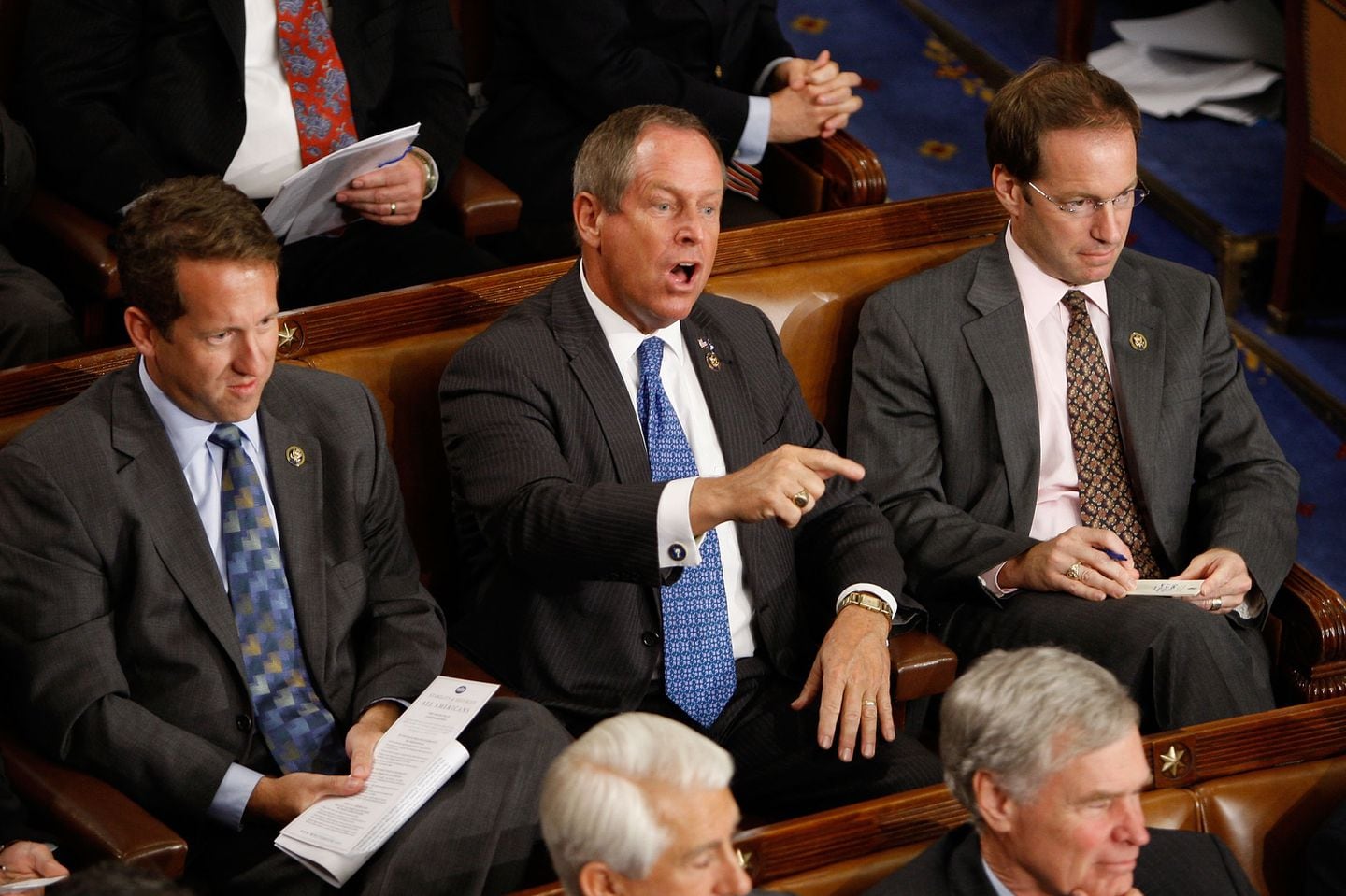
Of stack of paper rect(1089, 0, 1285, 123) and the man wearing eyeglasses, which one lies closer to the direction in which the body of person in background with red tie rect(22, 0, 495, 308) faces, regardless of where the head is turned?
the man wearing eyeglasses

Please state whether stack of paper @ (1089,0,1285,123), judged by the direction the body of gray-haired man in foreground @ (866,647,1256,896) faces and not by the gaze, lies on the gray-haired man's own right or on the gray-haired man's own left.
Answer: on the gray-haired man's own left

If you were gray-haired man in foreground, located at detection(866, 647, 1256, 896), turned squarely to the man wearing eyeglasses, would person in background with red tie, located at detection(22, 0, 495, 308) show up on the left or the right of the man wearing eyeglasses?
left

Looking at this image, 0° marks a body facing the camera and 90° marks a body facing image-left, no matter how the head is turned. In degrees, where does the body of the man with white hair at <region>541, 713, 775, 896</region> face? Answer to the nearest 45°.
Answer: approximately 315°

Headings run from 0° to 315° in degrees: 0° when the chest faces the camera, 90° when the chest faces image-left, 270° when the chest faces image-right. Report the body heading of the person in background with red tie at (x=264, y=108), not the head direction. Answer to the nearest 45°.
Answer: approximately 315°

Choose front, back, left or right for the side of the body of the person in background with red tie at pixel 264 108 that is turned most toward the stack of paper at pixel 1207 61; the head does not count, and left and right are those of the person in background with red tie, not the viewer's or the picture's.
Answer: left

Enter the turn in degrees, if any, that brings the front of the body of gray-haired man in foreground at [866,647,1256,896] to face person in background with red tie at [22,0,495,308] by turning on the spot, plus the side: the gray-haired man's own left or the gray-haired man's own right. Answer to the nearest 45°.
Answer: approximately 180°

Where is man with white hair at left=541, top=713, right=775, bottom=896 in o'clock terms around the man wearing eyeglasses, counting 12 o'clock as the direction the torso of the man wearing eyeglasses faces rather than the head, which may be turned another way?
The man with white hair is roughly at 2 o'clock from the man wearing eyeglasses.
